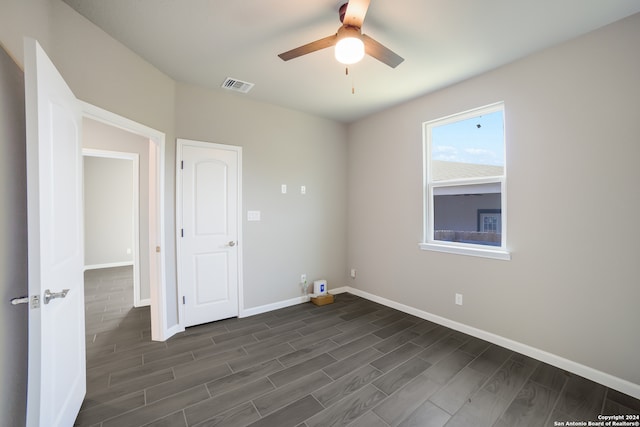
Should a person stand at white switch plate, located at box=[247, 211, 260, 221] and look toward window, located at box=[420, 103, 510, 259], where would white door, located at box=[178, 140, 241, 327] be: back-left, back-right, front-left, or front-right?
back-right

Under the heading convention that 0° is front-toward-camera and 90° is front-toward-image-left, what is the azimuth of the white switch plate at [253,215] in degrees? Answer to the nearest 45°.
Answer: approximately 0°

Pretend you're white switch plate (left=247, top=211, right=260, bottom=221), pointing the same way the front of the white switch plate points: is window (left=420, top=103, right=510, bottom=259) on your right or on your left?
on your left

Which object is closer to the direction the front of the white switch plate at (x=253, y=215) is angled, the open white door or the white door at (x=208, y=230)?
the open white door

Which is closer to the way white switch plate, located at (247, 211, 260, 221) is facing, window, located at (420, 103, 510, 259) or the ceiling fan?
the ceiling fan

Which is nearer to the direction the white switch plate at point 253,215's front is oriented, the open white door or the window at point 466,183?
the open white door

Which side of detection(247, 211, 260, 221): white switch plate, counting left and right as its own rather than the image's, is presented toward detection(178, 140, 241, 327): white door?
right

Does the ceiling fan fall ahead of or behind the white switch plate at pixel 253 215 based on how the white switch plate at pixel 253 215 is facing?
ahead

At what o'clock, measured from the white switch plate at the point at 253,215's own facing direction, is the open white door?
The open white door is roughly at 1 o'clock from the white switch plate.
